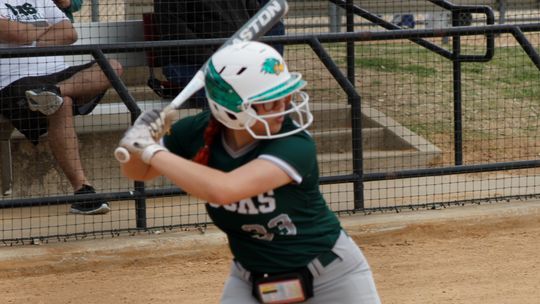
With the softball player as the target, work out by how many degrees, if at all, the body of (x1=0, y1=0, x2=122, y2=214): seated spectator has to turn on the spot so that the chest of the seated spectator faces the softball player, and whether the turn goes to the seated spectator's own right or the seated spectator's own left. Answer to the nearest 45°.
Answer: approximately 45° to the seated spectator's own right

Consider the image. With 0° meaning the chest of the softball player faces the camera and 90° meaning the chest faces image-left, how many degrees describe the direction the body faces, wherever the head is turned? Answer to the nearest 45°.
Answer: approximately 0°

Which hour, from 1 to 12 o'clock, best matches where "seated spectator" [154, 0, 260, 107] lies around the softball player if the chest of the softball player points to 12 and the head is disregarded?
The seated spectator is roughly at 6 o'clock from the softball player.

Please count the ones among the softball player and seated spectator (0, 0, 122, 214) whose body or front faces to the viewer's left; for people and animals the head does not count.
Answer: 0

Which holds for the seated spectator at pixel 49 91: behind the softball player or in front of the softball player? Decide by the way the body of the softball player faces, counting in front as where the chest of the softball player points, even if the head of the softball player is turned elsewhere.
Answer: behind

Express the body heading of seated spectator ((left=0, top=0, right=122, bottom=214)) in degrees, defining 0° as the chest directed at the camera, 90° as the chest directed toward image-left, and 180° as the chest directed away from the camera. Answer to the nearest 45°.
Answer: approximately 315°

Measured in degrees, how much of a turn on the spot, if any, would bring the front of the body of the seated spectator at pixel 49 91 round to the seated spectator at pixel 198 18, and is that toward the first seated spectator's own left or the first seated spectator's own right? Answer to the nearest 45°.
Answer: approximately 90° to the first seated spectator's own left
